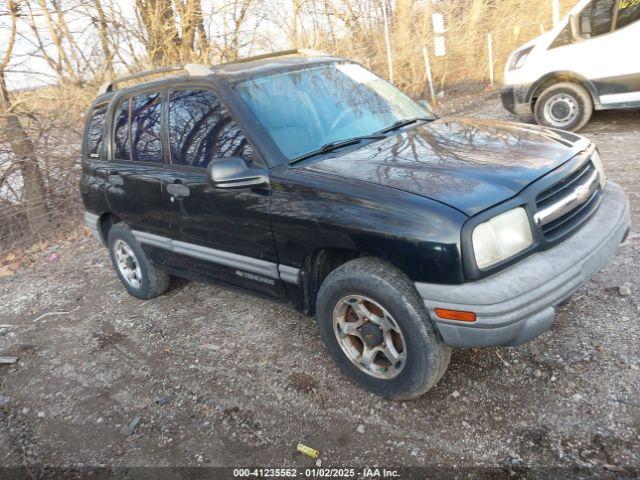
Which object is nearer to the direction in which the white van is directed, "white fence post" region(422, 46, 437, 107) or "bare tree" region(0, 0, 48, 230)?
the bare tree

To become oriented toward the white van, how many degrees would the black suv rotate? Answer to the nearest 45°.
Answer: approximately 90° to its left

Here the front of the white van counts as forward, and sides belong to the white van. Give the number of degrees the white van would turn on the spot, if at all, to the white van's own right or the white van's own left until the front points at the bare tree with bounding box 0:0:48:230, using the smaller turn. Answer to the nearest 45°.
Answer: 0° — it already faces it

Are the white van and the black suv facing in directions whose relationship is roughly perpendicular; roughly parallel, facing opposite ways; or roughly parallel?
roughly parallel, facing opposite ways

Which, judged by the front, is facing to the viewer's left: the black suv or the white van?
the white van

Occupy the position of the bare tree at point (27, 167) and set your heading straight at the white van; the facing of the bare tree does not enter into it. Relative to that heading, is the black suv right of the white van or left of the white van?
right

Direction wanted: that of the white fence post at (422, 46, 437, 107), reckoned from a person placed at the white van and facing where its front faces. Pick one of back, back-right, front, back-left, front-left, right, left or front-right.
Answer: front-right

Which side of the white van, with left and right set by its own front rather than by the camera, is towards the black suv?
left

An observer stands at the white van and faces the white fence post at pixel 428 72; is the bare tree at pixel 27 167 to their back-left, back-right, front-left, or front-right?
front-left

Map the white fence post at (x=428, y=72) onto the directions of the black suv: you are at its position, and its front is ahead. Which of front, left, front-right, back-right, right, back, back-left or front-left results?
back-left

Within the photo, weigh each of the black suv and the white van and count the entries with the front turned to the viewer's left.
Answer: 1

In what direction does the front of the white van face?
to the viewer's left

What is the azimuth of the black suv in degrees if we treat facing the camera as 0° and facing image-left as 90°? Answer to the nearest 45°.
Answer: approximately 315°

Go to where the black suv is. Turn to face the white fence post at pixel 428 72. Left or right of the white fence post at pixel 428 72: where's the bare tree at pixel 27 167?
left

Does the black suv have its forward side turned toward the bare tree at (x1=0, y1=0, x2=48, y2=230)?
no
